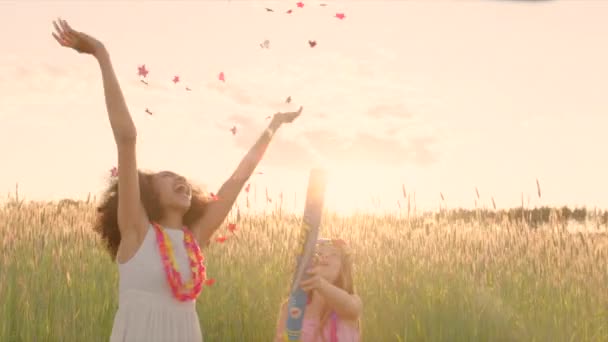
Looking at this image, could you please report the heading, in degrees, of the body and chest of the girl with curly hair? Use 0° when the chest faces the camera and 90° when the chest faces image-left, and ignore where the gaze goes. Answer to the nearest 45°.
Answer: approximately 315°
